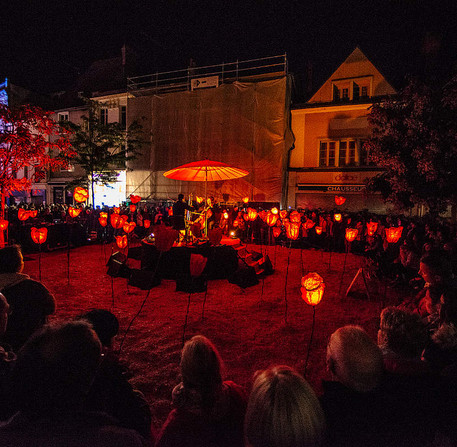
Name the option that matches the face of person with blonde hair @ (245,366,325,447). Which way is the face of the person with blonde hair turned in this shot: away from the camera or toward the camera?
away from the camera

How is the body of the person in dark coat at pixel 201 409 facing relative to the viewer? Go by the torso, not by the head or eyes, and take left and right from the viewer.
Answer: facing away from the viewer

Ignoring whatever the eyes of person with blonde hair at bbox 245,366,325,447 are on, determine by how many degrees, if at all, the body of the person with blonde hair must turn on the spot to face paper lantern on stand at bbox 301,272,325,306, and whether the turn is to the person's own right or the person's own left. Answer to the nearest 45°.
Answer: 0° — they already face it

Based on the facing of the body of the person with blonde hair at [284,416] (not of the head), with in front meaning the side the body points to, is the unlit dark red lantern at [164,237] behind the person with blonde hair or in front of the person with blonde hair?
in front

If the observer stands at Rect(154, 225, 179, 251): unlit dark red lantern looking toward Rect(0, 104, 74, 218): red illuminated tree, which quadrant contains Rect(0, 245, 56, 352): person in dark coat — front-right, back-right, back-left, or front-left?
back-left

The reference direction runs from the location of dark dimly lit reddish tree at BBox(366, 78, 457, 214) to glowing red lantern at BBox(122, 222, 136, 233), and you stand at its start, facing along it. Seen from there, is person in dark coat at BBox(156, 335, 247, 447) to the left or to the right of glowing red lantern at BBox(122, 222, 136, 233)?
left

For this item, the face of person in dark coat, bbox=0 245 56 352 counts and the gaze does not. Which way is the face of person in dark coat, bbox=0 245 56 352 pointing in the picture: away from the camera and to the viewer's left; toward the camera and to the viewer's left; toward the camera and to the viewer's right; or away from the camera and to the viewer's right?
away from the camera and to the viewer's right

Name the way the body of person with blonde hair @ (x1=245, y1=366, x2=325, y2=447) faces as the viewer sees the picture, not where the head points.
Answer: away from the camera

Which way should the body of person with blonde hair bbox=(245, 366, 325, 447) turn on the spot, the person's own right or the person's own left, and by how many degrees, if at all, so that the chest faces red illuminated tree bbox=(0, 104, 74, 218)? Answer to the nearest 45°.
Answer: approximately 45° to the person's own left

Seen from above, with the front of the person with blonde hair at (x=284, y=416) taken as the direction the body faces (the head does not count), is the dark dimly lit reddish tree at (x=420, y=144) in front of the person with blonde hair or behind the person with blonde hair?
in front

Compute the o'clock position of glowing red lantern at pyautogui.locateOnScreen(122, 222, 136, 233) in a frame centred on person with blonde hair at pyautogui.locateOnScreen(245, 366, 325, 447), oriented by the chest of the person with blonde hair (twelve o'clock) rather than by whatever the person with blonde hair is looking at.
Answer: The glowing red lantern is roughly at 11 o'clock from the person with blonde hair.
